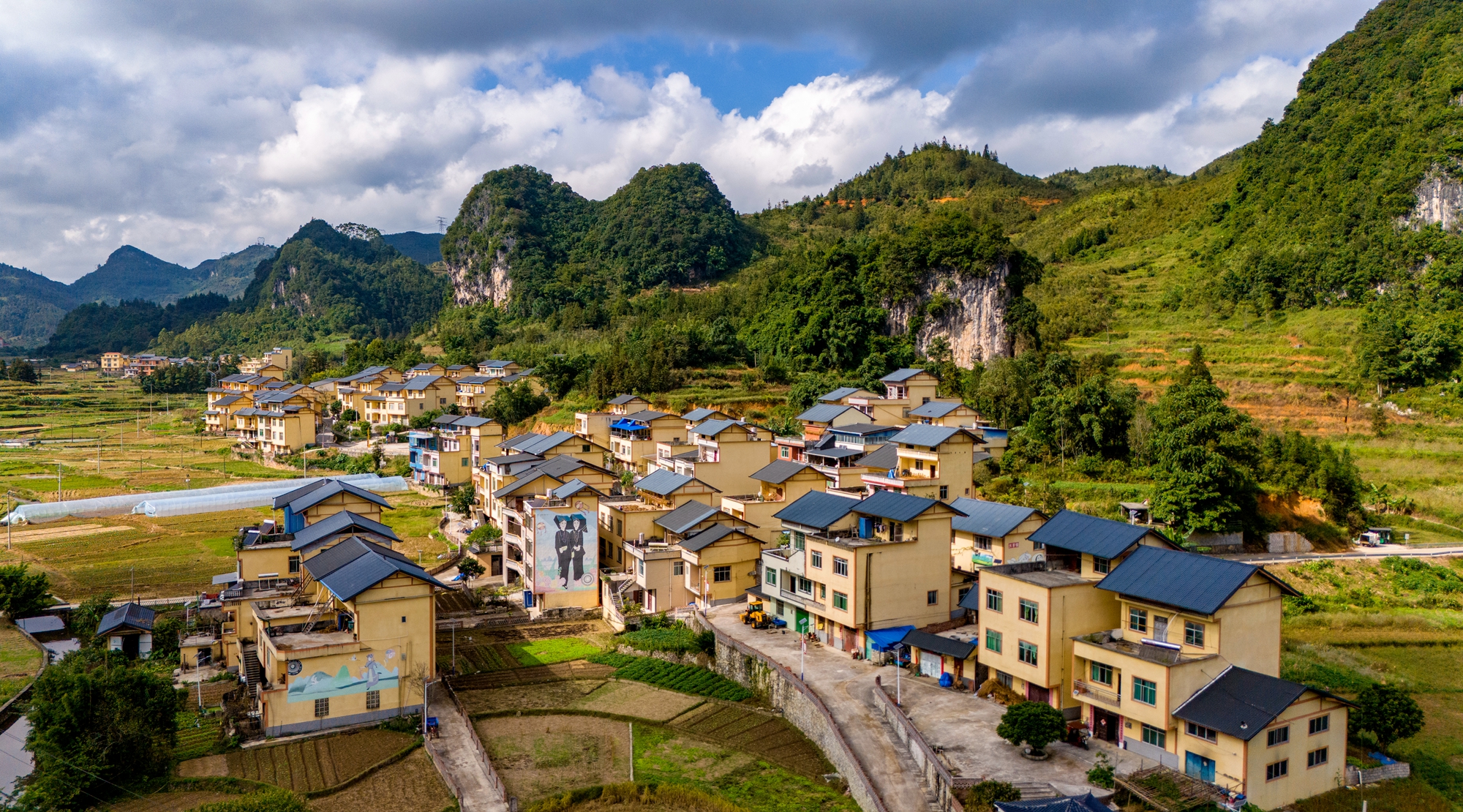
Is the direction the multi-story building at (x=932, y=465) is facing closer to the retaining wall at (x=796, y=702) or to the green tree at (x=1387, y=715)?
the retaining wall

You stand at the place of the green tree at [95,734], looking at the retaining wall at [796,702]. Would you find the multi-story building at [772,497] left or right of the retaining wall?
left

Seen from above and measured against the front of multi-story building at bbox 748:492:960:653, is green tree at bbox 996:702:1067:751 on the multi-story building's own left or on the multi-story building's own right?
on the multi-story building's own left

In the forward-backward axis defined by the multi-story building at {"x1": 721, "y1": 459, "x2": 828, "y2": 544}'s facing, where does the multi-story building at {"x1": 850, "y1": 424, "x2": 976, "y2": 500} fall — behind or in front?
behind

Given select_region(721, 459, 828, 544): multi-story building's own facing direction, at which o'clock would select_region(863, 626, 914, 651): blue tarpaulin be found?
The blue tarpaulin is roughly at 10 o'clock from the multi-story building.

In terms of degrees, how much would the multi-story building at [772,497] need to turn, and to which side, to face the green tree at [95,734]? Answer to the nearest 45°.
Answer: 0° — it already faces it

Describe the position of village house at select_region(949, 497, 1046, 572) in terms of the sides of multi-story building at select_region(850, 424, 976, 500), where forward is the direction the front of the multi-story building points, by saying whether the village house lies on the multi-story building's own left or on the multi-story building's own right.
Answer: on the multi-story building's own left

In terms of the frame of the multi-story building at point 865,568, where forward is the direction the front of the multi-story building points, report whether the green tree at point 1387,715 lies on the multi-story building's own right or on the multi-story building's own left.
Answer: on the multi-story building's own left

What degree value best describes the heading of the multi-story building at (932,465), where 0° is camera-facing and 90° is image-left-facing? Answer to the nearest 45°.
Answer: approximately 45°
